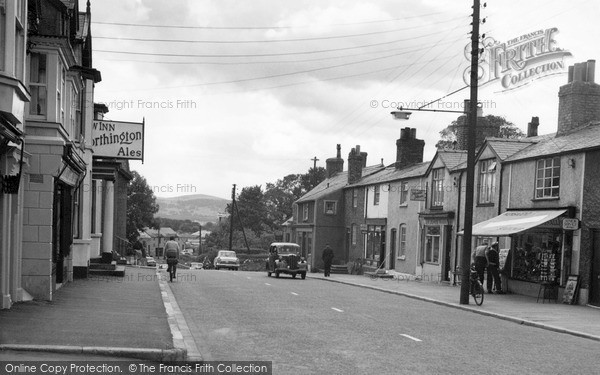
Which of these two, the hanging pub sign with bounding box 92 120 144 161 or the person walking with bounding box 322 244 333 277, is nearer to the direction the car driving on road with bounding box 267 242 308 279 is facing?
the hanging pub sign

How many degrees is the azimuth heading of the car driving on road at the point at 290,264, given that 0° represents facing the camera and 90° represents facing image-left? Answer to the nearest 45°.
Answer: approximately 0°

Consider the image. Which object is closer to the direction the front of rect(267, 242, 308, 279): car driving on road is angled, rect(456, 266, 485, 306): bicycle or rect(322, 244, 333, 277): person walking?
the bicycle

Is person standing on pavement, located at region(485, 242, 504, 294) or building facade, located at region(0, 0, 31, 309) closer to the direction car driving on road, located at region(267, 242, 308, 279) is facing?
the building facade

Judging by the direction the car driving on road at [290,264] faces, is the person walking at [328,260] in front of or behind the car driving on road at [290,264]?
behind

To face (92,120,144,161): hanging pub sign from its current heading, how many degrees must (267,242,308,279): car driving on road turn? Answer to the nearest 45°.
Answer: approximately 45° to its right

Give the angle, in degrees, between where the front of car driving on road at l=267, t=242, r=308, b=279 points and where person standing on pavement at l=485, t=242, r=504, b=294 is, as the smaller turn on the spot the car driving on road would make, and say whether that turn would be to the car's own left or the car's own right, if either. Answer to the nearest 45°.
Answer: approximately 45° to the car's own left

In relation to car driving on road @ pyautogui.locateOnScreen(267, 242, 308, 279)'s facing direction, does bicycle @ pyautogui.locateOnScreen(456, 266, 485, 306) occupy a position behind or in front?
in front

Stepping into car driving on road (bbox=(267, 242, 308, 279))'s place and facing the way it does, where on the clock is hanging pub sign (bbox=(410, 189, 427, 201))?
The hanging pub sign is roughly at 9 o'clock from the car driving on road.

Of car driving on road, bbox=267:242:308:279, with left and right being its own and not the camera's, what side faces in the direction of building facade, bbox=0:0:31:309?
front
